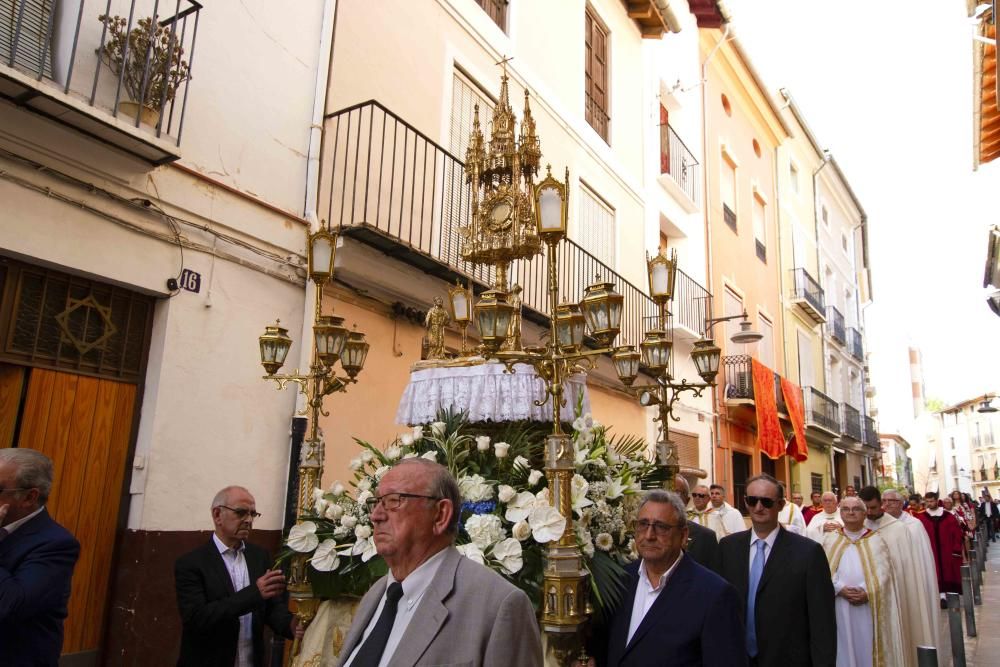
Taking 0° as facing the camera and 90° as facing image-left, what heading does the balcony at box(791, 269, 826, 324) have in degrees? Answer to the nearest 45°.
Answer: approximately 315°

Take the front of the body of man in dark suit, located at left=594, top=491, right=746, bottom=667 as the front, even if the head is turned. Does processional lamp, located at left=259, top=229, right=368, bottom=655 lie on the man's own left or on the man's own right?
on the man's own right

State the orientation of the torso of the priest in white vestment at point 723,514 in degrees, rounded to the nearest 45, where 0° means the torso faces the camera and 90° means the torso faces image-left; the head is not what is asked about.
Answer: approximately 45°

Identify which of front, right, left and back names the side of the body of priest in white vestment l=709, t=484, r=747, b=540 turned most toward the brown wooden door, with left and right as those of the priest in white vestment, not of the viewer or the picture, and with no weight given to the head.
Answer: front

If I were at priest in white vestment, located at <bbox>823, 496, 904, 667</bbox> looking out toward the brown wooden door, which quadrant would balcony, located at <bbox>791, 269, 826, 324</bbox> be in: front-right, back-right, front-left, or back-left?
back-right

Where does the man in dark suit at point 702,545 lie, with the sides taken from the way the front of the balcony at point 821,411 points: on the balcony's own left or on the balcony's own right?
on the balcony's own right

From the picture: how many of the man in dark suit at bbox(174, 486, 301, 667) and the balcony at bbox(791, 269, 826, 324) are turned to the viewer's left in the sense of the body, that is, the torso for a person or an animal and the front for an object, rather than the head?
0
